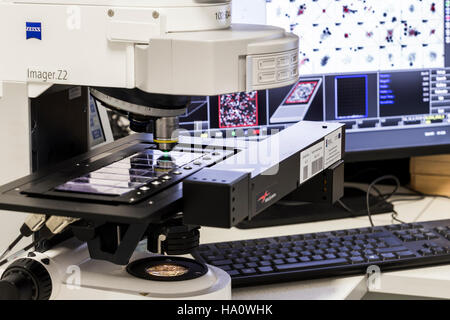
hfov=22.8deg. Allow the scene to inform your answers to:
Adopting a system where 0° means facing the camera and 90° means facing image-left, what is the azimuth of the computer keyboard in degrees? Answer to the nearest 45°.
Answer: approximately 0°
